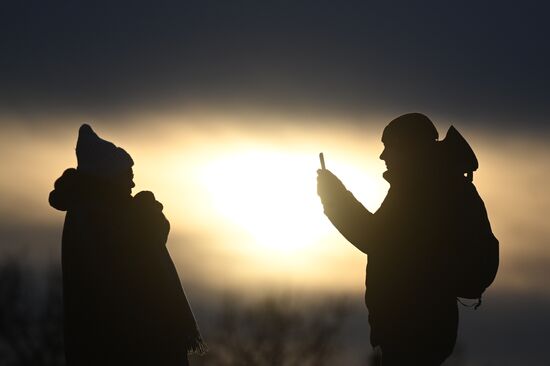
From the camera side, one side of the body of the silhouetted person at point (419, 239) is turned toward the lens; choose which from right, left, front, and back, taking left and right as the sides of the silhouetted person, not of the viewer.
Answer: left

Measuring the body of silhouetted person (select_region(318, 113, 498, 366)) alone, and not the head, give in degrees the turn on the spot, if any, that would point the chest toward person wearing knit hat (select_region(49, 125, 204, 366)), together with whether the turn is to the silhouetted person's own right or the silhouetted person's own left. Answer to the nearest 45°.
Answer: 0° — they already face them
